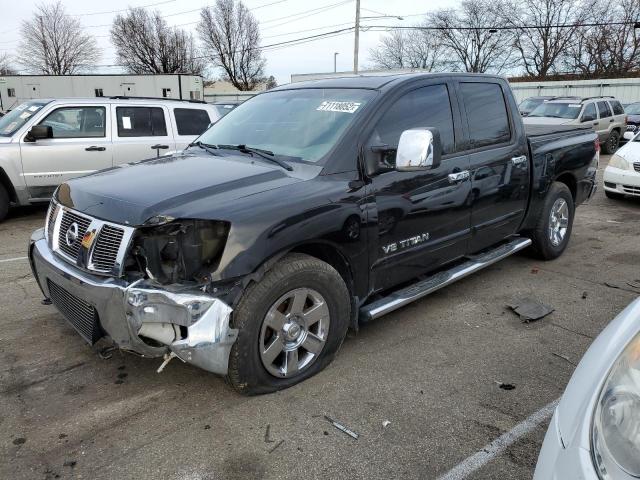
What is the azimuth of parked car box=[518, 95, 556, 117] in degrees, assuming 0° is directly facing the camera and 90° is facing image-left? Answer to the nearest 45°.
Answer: approximately 45°

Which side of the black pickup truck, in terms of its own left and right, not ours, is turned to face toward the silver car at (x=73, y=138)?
right

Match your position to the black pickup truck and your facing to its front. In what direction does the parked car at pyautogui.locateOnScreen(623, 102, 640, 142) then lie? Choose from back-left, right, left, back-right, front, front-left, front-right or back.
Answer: back

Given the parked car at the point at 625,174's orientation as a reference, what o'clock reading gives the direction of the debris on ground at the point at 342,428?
The debris on ground is roughly at 11 o'clock from the parked car.

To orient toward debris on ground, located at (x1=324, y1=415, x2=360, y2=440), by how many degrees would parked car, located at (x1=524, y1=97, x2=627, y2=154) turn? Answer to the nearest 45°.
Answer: approximately 45° to its left

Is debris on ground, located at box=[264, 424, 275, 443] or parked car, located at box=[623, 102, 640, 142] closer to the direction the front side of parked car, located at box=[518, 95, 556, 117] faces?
the debris on ground

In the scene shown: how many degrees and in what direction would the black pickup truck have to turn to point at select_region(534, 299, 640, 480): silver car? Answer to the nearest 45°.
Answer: approximately 90° to its left

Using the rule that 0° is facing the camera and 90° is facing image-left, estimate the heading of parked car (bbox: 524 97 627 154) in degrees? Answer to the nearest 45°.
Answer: approximately 45°

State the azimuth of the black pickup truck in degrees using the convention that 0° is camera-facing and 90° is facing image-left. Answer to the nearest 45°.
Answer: approximately 45°
